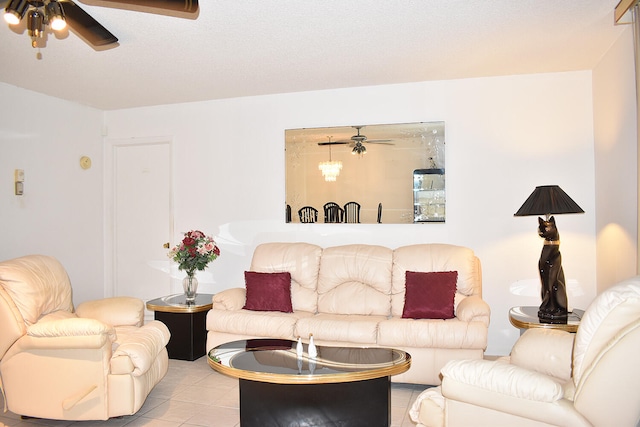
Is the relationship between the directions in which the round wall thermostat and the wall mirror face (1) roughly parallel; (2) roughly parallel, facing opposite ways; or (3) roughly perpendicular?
roughly perpendicular

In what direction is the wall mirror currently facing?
toward the camera

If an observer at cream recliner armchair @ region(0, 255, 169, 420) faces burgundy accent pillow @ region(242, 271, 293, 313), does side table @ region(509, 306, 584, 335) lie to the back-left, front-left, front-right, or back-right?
front-right

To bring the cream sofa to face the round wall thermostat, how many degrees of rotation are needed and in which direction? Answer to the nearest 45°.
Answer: approximately 90° to its right

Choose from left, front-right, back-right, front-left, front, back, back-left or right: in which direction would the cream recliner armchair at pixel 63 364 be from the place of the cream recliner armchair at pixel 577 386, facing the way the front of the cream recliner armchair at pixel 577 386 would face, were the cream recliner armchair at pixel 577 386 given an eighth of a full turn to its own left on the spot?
front

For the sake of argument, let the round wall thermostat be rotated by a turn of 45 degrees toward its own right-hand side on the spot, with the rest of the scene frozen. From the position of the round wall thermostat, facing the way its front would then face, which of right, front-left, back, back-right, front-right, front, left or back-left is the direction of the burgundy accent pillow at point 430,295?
front-left

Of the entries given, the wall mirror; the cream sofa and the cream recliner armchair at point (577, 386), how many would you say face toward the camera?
2

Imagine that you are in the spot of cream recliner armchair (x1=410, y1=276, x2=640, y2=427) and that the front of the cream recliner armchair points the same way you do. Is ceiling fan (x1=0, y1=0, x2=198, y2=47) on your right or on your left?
on your left

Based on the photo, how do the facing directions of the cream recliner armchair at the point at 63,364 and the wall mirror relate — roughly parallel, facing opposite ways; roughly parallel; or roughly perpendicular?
roughly perpendicular

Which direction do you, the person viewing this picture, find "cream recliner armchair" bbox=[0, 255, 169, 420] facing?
facing the viewer and to the right of the viewer

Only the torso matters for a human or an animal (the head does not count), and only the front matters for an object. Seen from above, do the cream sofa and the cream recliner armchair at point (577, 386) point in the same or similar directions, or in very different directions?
very different directions

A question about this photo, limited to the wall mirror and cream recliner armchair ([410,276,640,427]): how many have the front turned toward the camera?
1

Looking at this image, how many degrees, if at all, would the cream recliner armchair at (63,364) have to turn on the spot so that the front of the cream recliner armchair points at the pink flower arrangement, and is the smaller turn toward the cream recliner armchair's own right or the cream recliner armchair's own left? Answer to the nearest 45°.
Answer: approximately 90° to the cream recliner armchair's own left

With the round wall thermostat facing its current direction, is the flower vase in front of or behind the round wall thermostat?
in front

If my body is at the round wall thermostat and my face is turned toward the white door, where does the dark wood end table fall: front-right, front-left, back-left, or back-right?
front-right

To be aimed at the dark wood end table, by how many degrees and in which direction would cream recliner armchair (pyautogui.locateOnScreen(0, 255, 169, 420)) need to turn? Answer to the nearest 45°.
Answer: approximately 90° to its left

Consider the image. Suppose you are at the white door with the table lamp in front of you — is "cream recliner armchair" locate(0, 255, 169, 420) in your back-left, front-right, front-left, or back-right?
front-right

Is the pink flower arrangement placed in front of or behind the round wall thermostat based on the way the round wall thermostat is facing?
in front

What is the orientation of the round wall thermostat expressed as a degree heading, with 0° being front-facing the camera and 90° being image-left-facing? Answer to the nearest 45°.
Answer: approximately 315°

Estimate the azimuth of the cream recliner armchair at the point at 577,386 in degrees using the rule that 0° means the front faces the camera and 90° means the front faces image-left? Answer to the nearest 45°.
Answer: approximately 135°
